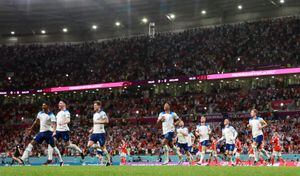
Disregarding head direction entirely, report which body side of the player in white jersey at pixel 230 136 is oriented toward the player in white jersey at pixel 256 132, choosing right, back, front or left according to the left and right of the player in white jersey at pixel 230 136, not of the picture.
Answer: left

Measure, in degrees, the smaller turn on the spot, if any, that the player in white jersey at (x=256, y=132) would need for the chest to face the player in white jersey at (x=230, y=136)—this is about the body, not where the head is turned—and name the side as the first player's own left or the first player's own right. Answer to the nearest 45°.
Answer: approximately 90° to the first player's own right

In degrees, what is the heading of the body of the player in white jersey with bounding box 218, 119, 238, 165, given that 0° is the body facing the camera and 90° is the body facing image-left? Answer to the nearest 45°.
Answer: approximately 45°

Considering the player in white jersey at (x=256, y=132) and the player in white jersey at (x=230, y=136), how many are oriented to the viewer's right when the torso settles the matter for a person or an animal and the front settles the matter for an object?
0
